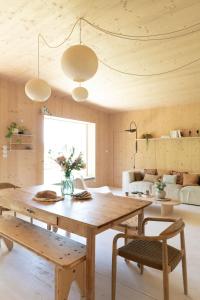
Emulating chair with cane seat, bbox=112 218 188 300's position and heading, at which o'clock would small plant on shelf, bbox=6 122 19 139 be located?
The small plant on shelf is roughly at 12 o'clock from the chair with cane seat.

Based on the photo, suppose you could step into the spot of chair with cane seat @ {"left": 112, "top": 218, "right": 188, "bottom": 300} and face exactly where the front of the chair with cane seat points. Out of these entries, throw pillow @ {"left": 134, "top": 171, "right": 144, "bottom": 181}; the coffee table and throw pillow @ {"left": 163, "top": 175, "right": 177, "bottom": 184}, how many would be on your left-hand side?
0

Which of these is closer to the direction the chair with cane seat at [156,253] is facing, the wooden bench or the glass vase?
the glass vase

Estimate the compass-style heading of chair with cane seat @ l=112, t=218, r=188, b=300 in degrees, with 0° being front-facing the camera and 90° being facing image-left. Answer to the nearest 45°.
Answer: approximately 135°

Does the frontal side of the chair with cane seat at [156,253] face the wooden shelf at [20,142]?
yes

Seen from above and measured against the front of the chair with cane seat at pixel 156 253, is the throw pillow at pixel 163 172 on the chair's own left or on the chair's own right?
on the chair's own right

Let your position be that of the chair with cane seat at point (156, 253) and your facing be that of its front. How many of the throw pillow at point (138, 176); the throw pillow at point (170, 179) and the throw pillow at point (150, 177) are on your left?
0

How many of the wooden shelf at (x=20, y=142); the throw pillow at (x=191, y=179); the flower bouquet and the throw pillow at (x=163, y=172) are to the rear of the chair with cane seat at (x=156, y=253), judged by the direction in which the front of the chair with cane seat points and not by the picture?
0

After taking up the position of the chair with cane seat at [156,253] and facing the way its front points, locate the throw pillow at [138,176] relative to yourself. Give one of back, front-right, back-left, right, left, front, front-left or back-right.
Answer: front-right

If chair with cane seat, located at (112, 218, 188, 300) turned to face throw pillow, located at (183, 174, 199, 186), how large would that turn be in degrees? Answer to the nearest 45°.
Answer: approximately 45° to its right

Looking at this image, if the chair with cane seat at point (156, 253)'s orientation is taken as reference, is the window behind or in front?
in front

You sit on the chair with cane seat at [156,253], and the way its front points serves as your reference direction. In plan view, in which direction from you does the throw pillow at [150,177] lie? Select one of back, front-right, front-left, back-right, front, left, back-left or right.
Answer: front-right

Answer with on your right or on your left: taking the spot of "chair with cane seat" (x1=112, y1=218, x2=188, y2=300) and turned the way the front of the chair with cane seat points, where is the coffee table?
on your right

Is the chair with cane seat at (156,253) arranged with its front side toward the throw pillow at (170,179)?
no

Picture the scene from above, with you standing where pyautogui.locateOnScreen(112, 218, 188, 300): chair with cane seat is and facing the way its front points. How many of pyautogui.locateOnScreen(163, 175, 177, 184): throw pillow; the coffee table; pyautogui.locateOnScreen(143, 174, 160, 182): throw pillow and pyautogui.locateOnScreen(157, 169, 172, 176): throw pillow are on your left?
0
